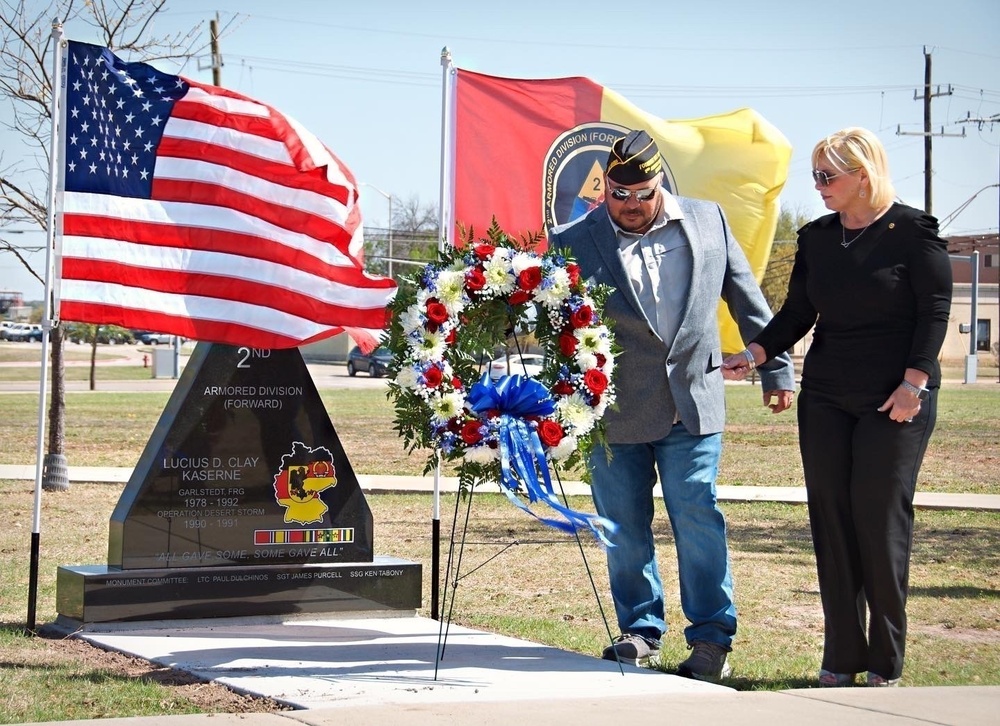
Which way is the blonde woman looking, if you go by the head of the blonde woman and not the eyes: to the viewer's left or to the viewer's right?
to the viewer's left

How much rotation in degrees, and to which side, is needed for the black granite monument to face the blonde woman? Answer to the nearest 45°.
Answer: approximately 45° to its left

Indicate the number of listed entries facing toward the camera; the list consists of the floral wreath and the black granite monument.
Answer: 2

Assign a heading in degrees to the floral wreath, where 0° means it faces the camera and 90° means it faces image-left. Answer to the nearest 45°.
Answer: approximately 0°

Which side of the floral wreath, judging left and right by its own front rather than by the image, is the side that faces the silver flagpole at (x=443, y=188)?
back

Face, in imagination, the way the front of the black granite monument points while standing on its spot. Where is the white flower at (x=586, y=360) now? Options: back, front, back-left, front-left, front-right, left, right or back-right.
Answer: front-left

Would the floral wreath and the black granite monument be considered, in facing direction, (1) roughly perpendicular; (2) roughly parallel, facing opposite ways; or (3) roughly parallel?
roughly parallel

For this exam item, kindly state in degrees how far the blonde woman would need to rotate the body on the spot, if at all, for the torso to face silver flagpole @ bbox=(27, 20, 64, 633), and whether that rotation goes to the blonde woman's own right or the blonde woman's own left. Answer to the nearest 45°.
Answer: approximately 45° to the blonde woman's own right

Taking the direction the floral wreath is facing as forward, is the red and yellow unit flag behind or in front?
behind

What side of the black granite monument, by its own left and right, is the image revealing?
front

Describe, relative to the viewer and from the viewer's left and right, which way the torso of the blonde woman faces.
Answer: facing the viewer and to the left of the viewer

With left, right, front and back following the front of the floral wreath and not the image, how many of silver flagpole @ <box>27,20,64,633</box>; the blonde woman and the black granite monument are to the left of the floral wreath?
1

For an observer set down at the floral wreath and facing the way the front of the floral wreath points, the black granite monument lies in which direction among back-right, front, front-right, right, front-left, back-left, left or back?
back-right
